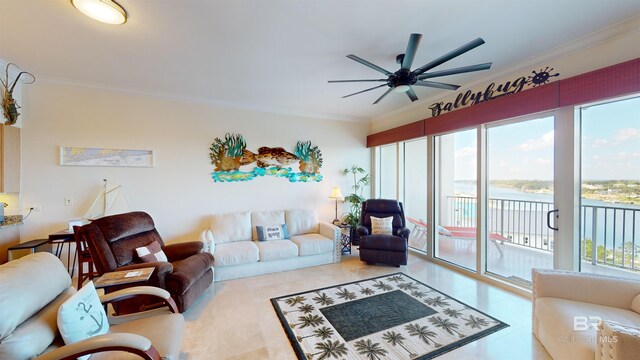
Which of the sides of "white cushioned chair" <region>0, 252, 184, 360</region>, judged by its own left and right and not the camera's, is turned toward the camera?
right

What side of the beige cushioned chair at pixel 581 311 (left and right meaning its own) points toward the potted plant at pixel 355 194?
right

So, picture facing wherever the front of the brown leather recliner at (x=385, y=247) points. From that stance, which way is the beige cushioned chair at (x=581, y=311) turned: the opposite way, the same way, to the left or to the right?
to the right

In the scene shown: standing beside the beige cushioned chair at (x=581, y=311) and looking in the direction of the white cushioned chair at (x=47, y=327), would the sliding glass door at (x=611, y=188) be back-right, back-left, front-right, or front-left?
back-right

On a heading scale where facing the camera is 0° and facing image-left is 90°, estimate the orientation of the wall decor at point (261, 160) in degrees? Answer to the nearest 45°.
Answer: approximately 0°

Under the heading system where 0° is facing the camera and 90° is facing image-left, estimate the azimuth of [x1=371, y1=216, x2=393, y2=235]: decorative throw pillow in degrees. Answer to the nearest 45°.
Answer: approximately 0°

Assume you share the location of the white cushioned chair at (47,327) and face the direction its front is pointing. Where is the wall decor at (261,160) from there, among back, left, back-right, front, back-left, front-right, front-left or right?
front-left

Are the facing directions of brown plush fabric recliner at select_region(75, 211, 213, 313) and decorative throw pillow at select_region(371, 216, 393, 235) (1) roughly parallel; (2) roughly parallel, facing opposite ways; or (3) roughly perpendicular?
roughly perpendicular

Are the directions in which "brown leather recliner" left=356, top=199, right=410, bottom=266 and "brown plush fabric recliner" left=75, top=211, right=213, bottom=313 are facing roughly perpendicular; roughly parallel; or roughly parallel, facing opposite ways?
roughly perpendicular

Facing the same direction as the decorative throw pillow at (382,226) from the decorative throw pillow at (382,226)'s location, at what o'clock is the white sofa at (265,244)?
The white sofa is roughly at 2 o'clock from the decorative throw pillow.

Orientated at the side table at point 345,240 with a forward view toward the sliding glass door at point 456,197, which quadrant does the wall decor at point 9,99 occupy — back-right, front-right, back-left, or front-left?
back-right

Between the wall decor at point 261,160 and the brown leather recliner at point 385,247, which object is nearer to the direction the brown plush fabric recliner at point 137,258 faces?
the brown leather recliner

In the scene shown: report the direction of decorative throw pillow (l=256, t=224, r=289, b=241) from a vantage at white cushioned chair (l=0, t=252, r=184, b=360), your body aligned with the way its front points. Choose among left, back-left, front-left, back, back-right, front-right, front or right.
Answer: front-left

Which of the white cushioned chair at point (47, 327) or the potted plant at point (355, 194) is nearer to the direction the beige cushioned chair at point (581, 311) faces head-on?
the white cushioned chair

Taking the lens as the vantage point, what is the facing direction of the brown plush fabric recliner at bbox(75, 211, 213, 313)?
facing the viewer and to the right of the viewer

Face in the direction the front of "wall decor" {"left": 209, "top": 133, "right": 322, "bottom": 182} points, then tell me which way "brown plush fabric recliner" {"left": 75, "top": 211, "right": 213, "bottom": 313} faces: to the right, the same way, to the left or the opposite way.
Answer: to the left

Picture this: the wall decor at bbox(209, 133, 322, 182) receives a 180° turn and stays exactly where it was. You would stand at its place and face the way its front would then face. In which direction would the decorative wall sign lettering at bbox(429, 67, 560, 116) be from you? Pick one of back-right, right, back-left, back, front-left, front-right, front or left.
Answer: back-right

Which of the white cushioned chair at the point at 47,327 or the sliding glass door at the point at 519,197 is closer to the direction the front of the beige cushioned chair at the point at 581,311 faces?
the white cushioned chair

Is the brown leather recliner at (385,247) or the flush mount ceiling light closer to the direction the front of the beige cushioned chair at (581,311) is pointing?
the flush mount ceiling light

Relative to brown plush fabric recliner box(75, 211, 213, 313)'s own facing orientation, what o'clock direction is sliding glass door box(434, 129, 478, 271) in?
The sliding glass door is roughly at 11 o'clock from the brown plush fabric recliner.
